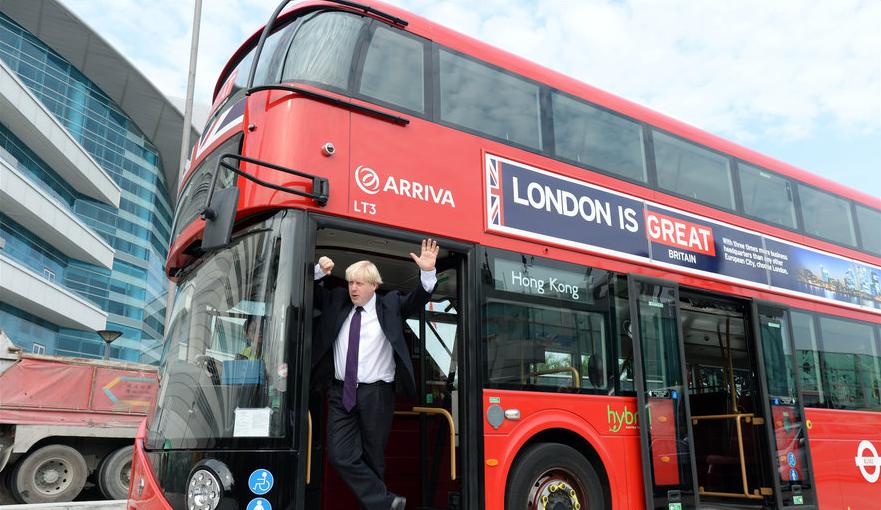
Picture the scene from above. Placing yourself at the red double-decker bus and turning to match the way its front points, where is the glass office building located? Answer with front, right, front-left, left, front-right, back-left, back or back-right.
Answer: right

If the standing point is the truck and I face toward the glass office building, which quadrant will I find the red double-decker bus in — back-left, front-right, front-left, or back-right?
back-right

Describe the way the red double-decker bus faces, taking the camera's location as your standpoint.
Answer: facing the viewer and to the left of the viewer
